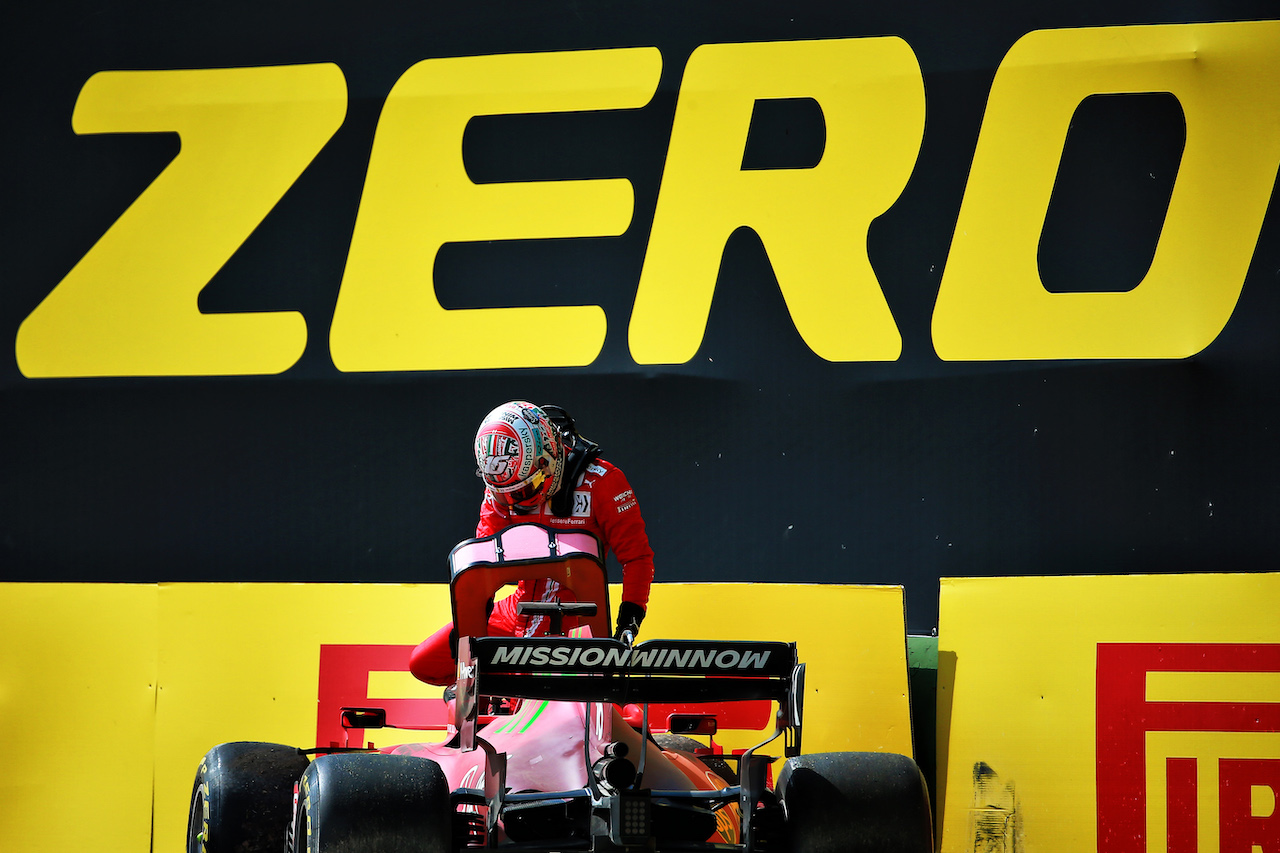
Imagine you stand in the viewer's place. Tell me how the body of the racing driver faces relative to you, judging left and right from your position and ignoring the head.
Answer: facing the viewer and to the left of the viewer

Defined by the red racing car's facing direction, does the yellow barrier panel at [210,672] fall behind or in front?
in front

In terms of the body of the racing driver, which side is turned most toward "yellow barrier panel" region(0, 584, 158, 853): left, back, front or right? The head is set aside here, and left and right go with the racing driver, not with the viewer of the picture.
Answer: right

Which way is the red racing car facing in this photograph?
away from the camera

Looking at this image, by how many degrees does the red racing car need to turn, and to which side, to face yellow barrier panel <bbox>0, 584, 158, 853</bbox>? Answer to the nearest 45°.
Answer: approximately 45° to its left
